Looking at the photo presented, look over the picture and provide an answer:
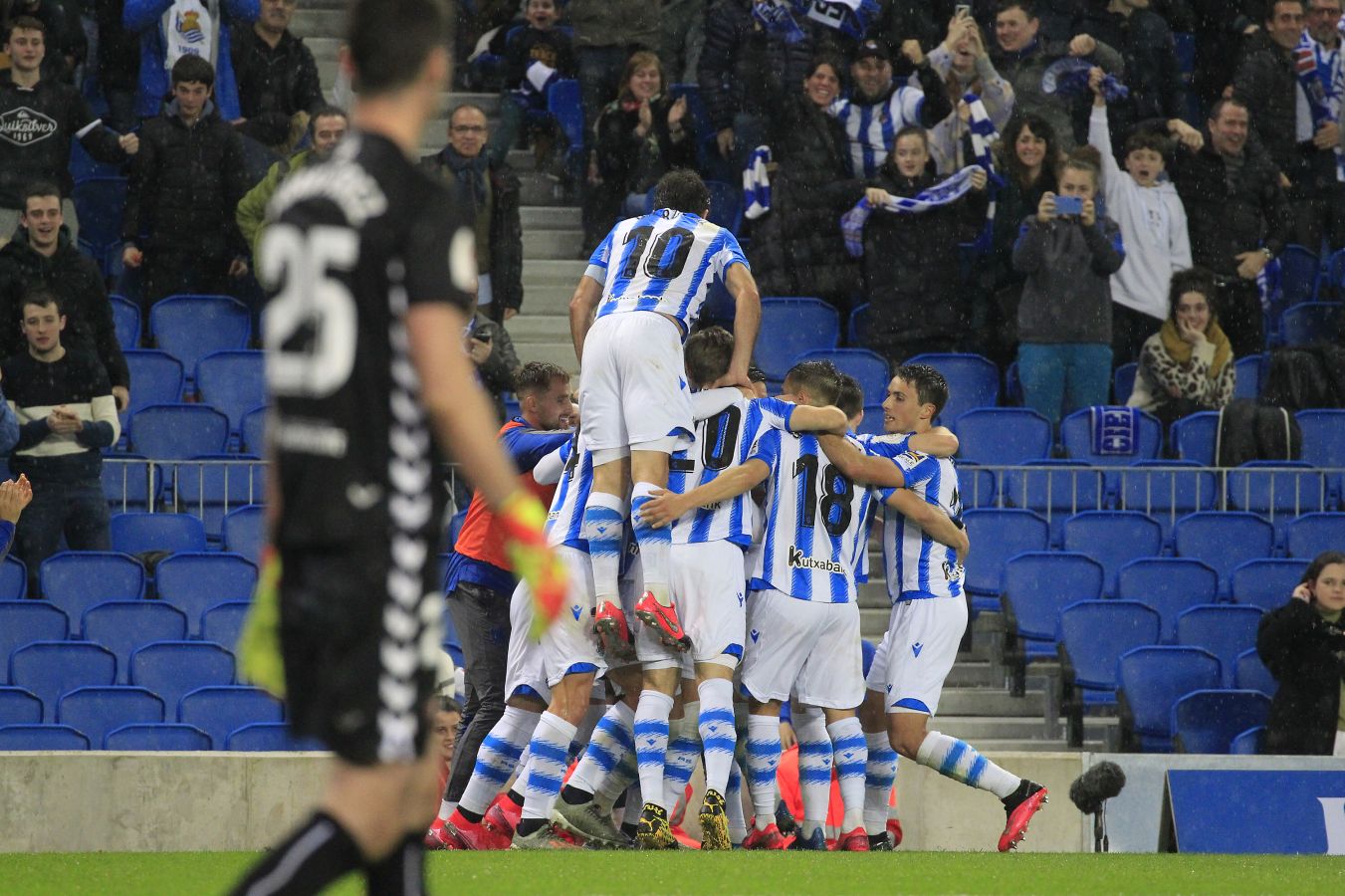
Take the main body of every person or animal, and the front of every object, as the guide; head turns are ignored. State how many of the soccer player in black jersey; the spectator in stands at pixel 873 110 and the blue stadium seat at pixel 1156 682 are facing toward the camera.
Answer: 2

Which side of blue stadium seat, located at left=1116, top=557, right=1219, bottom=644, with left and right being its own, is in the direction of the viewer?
front

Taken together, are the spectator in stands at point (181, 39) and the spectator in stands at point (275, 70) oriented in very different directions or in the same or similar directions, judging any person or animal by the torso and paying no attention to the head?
same or similar directions

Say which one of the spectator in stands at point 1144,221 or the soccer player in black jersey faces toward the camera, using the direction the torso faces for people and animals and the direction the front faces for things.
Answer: the spectator in stands

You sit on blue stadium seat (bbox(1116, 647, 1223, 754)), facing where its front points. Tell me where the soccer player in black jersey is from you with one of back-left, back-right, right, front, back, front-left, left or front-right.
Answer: front

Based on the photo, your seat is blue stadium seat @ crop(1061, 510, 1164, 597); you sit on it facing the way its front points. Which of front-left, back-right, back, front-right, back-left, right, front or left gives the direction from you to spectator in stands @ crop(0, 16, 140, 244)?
right

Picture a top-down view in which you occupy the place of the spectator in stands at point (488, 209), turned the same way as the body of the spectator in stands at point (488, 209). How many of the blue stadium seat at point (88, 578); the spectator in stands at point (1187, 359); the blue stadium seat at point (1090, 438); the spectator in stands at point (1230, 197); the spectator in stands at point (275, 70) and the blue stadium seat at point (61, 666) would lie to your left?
3

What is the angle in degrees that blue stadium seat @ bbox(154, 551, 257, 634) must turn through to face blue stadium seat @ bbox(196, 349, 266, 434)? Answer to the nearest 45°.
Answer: approximately 180°

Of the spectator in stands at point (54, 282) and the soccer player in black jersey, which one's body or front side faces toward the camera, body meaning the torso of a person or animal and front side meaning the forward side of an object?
the spectator in stands

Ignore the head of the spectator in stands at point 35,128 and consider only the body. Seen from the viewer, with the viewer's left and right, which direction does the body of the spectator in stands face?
facing the viewer

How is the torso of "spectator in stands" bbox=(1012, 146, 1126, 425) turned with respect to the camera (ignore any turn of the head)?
toward the camera

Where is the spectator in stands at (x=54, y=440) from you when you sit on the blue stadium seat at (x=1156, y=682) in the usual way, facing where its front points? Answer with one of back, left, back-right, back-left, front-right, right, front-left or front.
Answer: right

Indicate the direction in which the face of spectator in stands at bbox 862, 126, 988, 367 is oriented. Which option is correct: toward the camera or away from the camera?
toward the camera

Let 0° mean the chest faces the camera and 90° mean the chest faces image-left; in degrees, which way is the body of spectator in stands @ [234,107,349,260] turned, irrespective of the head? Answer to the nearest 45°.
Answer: approximately 315°

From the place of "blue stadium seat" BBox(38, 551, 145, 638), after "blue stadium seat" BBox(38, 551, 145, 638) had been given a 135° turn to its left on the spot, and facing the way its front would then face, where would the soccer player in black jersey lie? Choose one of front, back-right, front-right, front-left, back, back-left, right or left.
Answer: back-right

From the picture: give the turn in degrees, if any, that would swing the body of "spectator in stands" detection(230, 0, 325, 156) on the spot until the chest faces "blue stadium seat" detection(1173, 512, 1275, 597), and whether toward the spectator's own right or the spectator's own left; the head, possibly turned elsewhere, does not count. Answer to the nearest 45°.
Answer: approximately 45° to the spectator's own left
